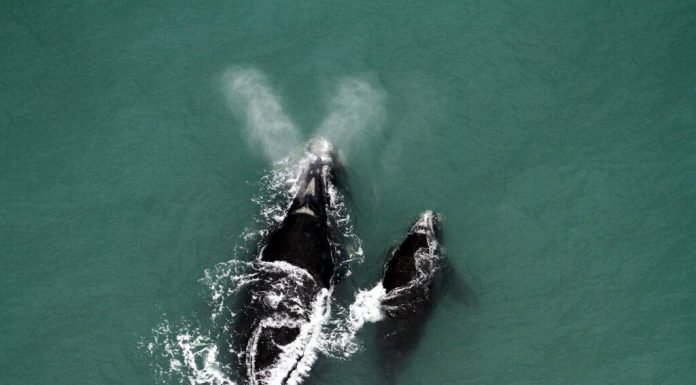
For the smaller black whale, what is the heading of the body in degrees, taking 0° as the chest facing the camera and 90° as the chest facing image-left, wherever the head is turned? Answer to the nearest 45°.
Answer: approximately 180°

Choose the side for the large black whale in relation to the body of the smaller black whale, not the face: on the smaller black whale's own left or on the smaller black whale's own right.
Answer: on the smaller black whale's own left

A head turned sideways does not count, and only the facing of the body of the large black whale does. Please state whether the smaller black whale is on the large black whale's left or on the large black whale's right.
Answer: on the large black whale's right

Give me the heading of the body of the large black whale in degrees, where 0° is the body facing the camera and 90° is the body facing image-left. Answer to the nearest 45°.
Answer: approximately 180°

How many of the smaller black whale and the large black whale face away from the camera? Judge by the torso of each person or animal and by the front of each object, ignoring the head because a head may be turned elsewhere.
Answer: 2
